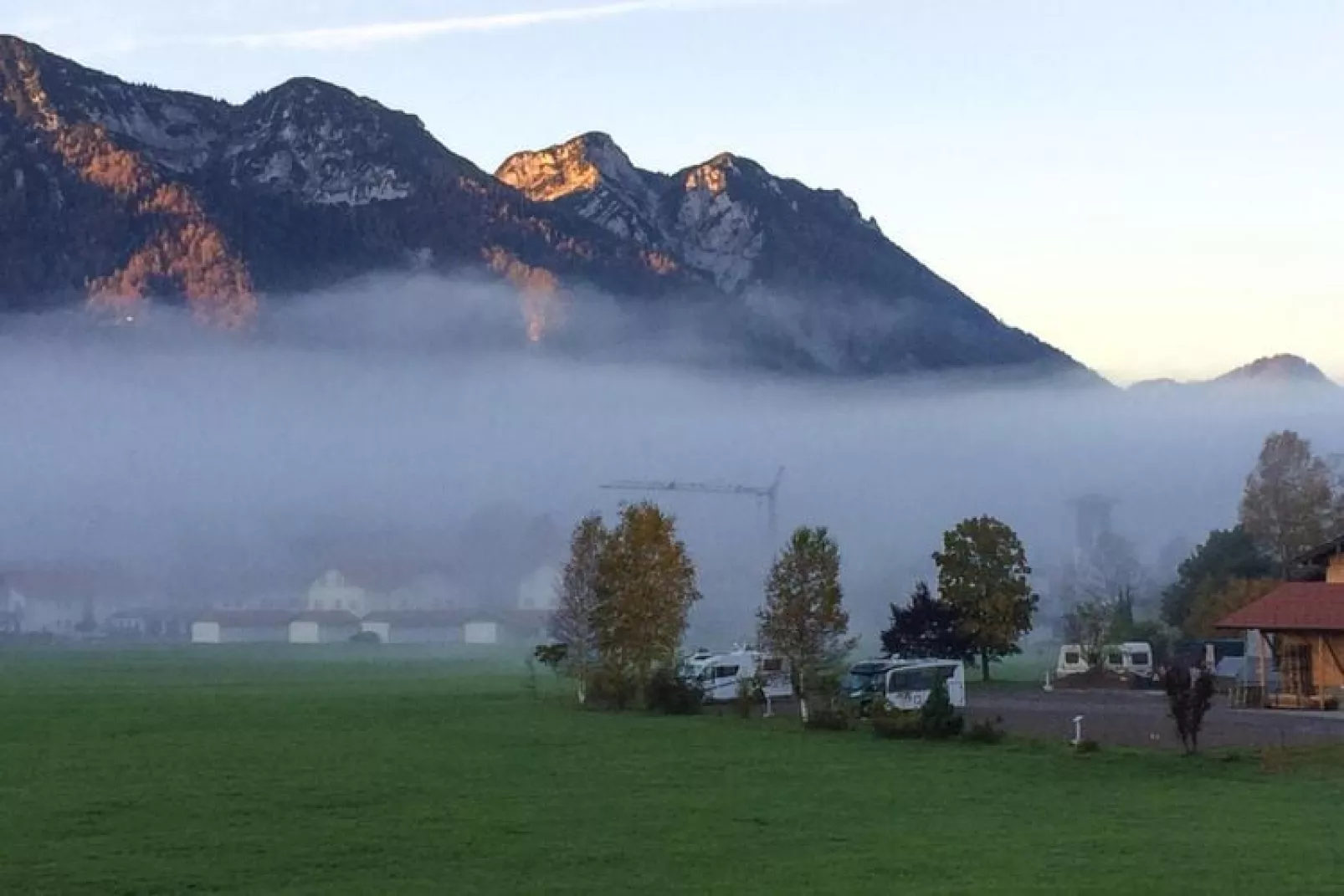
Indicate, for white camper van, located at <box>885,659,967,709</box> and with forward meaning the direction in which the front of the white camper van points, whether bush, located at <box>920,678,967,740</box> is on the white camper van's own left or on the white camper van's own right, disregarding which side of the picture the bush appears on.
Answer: on the white camper van's own left

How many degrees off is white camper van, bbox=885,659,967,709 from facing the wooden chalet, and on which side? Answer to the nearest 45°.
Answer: approximately 135° to its left

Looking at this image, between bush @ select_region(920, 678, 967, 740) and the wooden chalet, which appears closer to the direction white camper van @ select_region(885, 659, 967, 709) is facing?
the bush

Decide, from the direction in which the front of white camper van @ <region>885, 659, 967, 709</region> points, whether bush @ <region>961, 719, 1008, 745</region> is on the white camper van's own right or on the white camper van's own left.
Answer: on the white camper van's own left

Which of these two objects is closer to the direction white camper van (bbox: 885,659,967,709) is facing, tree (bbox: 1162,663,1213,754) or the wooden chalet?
the tree

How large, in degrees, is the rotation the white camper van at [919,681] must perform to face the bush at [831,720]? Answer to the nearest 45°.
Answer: approximately 45° to its left

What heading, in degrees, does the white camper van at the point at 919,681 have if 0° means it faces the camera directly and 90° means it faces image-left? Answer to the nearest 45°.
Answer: approximately 45°
